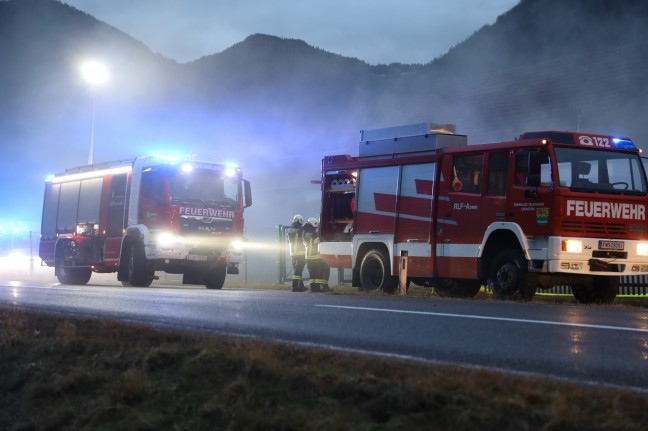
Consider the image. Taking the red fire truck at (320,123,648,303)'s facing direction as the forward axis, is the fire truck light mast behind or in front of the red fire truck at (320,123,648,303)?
behind

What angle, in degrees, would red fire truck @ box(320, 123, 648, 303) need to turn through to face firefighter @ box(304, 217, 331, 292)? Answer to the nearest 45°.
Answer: approximately 180°

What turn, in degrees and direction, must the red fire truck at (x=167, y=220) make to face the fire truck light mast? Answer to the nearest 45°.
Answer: approximately 135° to its left

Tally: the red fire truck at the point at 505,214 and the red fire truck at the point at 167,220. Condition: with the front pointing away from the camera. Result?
0

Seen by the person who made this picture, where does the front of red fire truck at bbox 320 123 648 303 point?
facing the viewer and to the right of the viewer

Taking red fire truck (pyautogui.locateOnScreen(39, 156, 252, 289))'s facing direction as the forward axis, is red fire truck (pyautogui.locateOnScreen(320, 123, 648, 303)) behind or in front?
in front
